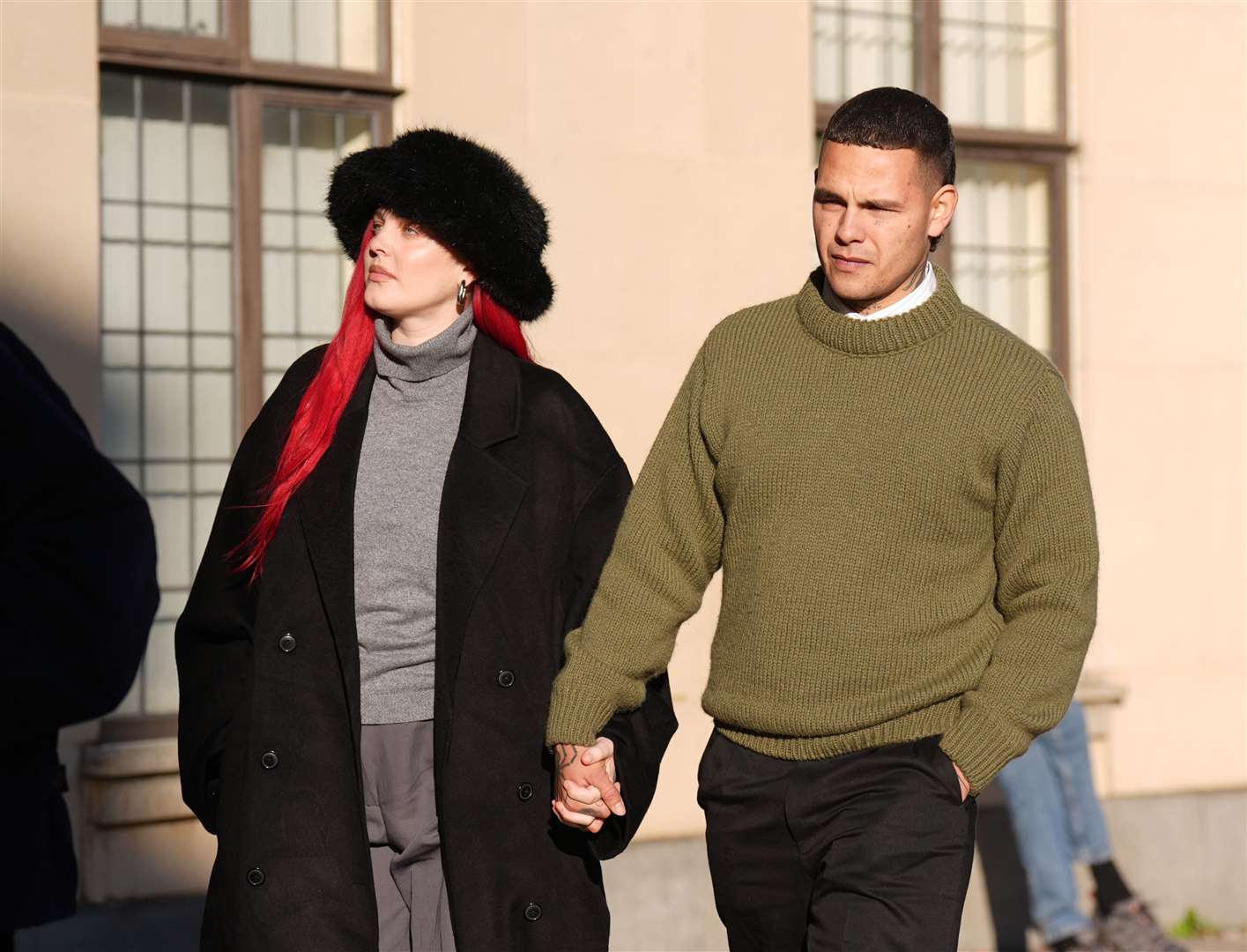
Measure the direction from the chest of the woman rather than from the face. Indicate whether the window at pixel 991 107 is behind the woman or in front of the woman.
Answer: behind

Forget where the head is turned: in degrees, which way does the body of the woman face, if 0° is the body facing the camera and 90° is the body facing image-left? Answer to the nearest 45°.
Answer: approximately 0°

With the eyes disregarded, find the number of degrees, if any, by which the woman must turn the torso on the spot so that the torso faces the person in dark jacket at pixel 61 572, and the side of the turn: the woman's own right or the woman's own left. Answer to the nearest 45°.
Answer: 0° — they already face them

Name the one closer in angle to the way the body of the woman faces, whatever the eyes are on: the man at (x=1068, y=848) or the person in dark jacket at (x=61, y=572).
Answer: the person in dark jacket

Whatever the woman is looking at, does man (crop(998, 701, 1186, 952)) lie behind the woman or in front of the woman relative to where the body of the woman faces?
behind

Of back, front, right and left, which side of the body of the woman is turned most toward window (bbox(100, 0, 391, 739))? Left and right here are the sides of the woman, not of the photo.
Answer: back

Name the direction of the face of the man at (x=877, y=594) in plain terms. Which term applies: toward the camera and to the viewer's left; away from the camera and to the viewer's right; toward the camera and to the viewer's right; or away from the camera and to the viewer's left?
toward the camera and to the viewer's left
